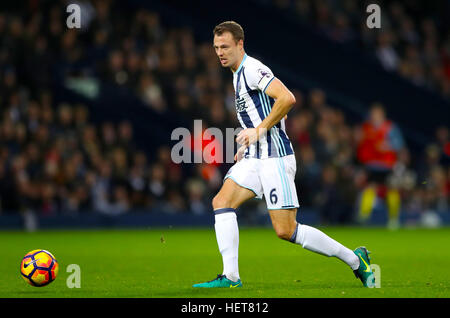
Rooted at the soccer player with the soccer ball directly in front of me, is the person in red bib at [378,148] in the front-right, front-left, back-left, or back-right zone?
back-right
